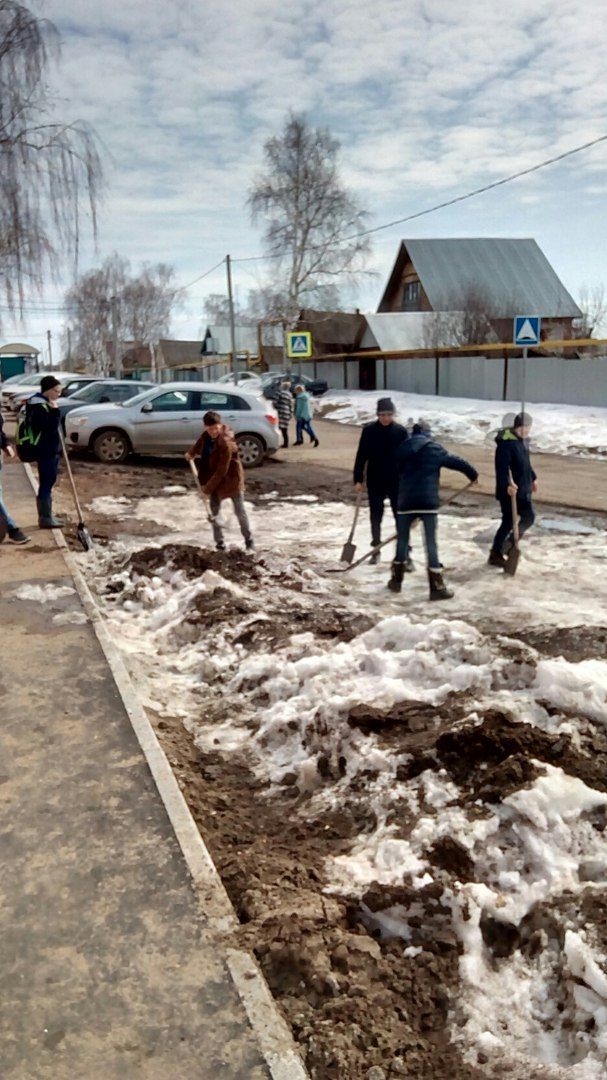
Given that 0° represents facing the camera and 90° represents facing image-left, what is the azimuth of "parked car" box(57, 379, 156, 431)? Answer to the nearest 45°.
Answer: approximately 90°

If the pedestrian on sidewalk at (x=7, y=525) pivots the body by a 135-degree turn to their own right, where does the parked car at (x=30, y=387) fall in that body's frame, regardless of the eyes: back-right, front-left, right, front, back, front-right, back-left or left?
back-right

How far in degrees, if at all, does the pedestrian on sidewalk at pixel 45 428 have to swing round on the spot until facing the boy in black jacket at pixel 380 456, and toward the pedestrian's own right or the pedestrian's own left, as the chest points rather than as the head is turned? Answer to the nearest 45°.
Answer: approximately 45° to the pedestrian's own right

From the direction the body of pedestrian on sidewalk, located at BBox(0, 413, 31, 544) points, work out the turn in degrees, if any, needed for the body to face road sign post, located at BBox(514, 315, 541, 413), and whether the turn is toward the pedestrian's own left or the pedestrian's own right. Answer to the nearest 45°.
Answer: approximately 45° to the pedestrian's own left

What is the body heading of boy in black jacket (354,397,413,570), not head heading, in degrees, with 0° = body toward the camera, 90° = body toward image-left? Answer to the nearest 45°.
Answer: approximately 0°

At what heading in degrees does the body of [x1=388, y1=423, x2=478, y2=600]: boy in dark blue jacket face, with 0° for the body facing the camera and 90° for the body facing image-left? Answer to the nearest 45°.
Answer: approximately 180°

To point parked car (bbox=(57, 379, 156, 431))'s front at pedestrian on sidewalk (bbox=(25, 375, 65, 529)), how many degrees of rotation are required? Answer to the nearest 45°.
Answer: approximately 90° to its left

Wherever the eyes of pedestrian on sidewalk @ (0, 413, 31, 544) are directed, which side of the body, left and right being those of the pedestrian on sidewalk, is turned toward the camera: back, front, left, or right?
right

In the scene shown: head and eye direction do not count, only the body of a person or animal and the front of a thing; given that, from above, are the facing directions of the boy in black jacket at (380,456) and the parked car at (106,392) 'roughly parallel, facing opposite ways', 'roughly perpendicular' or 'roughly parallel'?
roughly perpendicular

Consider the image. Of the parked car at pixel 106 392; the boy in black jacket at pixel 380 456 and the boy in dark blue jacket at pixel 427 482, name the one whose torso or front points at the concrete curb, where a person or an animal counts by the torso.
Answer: the boy in black jacket

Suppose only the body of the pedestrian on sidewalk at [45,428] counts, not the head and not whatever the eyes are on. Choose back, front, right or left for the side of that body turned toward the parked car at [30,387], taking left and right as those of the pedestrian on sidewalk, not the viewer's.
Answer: left
